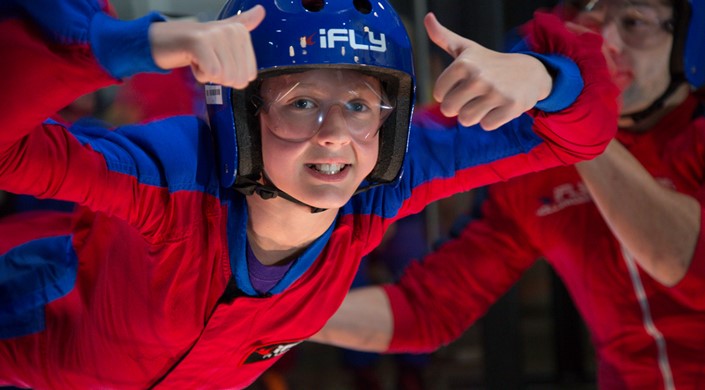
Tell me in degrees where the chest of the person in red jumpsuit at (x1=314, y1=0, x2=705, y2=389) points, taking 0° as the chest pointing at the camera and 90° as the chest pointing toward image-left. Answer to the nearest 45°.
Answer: approximately 45°

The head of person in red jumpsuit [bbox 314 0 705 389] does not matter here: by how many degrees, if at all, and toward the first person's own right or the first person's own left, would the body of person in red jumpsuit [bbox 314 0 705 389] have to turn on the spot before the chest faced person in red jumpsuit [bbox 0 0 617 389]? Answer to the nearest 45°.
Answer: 0° — they already face them
